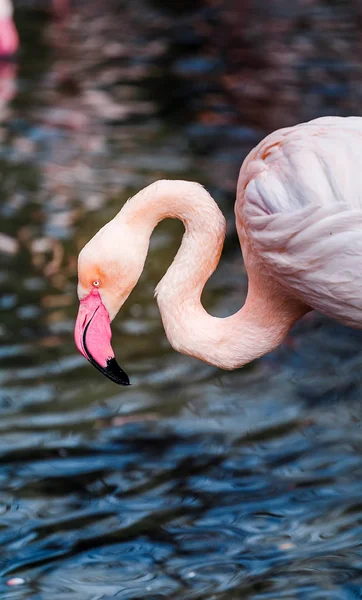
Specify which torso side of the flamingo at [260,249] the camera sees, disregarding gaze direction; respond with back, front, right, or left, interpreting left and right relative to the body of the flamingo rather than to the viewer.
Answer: left

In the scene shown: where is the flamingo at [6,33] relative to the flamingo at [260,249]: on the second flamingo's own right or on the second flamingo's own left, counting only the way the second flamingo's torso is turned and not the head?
on the second flamingo's own right
